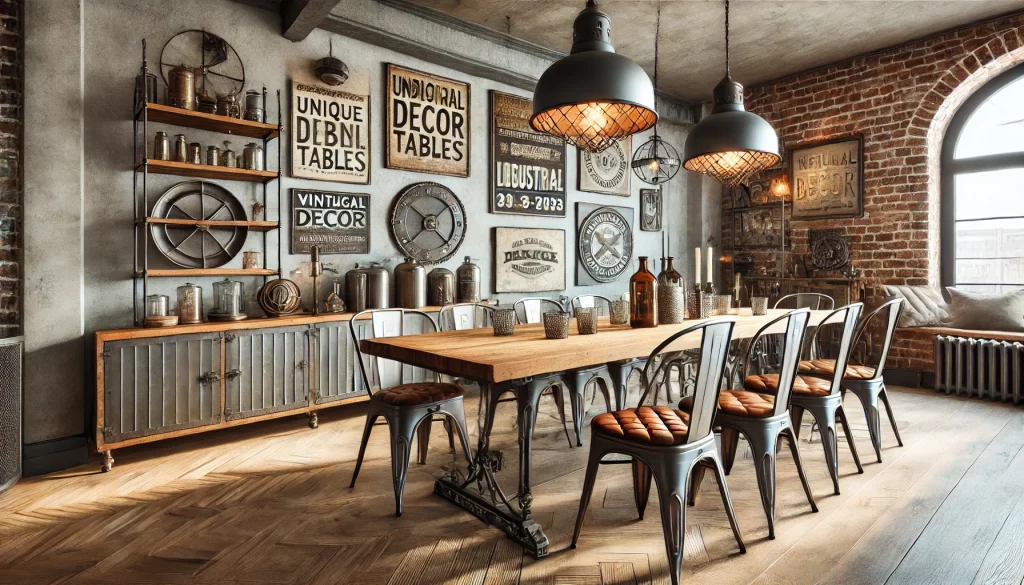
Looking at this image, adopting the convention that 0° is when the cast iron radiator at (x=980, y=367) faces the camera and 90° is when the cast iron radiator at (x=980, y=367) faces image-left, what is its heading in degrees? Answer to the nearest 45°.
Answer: approximately 45°

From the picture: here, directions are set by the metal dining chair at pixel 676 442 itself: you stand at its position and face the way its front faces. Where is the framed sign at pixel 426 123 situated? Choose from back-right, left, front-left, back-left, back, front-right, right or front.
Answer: front

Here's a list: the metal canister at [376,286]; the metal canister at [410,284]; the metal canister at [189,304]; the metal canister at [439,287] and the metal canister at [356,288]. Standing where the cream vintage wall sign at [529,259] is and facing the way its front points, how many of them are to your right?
5

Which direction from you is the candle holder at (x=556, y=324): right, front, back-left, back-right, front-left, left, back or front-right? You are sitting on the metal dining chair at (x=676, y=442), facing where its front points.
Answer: front

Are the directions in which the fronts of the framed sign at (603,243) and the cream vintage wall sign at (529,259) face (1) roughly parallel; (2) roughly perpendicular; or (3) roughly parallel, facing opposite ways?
roughly parallel

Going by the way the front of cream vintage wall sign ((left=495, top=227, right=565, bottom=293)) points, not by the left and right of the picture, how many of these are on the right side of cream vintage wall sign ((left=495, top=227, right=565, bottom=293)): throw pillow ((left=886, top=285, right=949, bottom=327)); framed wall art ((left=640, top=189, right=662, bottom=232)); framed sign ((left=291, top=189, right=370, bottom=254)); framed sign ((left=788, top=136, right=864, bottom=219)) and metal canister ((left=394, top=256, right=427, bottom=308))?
2

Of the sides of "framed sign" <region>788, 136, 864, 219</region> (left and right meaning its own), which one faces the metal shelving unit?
front

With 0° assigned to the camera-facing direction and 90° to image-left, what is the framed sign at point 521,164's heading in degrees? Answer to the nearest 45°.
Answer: approximately 315°

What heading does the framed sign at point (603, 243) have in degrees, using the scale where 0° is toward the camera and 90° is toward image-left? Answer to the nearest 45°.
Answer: approximately 315°

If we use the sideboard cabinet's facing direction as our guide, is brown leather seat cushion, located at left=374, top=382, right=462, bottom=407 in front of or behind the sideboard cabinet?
in front

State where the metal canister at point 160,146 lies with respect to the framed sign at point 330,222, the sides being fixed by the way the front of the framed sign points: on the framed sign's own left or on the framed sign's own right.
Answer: on the framed sign's own right

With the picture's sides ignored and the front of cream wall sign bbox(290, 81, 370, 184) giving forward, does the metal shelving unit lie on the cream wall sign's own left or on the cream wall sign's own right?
on the cream wall sign's own right

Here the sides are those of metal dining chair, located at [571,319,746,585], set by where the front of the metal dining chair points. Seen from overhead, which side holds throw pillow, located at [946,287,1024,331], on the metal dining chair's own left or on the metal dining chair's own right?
on the metal dining chair's own right

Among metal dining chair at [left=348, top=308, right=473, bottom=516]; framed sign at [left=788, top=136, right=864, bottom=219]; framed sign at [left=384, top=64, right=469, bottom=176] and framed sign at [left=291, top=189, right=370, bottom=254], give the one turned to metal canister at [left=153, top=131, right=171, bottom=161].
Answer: framed sign at [left=788, top=136, right=864, bottom=219]

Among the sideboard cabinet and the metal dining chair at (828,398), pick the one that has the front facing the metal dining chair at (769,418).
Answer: the sideboard cabinet

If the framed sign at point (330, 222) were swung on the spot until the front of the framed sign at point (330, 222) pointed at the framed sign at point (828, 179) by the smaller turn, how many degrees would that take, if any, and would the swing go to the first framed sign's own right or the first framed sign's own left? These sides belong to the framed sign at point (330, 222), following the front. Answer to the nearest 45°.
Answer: approximately 45° to the first framed sign's own left

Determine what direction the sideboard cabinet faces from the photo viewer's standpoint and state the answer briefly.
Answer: facing the viewer and to the right of the viewer

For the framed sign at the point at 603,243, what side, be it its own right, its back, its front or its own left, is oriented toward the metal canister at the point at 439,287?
right
